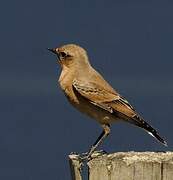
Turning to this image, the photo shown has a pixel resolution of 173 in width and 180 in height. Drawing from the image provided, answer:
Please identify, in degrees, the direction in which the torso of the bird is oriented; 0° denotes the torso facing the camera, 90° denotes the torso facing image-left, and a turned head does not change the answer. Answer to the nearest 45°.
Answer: approximately 90°
